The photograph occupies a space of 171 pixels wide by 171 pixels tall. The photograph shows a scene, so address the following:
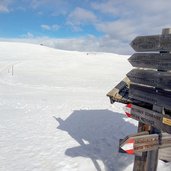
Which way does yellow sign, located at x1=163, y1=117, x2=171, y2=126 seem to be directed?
toward the camera
